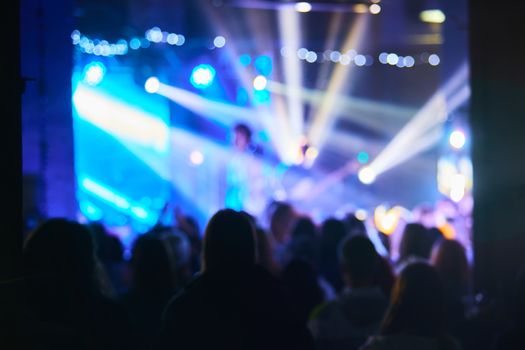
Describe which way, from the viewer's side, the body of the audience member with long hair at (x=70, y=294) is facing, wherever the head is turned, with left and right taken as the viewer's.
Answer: facing away from the viewer

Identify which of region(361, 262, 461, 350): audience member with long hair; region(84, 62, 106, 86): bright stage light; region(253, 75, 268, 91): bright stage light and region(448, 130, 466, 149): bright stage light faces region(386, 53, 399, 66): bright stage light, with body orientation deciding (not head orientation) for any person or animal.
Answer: the audience member with long hair

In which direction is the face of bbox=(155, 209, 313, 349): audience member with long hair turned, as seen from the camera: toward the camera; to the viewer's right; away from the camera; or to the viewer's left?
away from the camera

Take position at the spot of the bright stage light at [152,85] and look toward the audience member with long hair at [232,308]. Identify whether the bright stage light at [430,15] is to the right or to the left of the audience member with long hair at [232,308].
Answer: left

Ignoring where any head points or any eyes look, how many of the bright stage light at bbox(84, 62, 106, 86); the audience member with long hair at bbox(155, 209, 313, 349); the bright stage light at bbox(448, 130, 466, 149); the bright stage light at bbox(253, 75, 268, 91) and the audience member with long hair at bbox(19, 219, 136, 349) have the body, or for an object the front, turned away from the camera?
2

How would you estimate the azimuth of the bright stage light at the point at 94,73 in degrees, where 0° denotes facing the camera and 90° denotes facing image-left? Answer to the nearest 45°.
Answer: approximately 0°

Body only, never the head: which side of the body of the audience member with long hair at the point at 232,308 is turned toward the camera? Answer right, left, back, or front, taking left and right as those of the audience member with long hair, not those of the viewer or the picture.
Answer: back

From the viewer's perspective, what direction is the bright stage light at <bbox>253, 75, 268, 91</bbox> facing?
toward the camera

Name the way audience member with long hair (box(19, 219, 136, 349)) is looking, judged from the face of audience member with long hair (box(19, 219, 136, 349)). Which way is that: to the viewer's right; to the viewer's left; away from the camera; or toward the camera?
away from the camera

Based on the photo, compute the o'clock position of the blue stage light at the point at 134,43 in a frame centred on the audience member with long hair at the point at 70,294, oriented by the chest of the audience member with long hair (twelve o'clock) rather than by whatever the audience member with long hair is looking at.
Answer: The blue stage light is roughly at 12 o'clock from the audience member with long hair.

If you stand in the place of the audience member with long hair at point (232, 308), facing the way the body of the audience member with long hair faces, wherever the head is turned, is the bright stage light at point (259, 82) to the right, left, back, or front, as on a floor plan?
front

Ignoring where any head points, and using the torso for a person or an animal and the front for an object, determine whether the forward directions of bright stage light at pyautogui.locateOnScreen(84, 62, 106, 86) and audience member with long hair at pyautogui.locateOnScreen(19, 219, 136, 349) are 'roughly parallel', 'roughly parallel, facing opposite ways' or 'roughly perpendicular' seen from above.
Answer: roughly parallel, facing opposite ways

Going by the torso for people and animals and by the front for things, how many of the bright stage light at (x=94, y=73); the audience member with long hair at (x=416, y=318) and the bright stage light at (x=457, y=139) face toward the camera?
2

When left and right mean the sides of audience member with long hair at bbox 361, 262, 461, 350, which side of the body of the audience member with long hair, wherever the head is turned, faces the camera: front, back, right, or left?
back

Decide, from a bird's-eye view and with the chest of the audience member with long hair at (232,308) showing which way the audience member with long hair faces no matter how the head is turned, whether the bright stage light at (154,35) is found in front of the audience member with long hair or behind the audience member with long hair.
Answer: in front

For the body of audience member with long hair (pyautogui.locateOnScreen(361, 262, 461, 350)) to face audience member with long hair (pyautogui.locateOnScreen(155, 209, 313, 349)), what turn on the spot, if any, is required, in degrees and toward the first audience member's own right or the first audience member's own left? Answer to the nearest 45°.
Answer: approximately 135° to the first audience member's own left

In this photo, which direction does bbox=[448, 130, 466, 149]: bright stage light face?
toward the camera

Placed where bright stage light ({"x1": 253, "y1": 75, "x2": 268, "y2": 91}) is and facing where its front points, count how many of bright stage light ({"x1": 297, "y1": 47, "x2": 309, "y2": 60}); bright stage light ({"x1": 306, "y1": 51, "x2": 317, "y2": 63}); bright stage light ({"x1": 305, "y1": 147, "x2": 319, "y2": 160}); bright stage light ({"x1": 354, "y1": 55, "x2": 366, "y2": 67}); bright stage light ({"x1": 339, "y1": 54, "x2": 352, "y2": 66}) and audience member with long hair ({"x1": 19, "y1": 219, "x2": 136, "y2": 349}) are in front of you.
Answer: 1

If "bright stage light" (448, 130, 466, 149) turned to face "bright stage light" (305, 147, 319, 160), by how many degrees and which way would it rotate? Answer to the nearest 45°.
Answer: approximately 135° to its right
